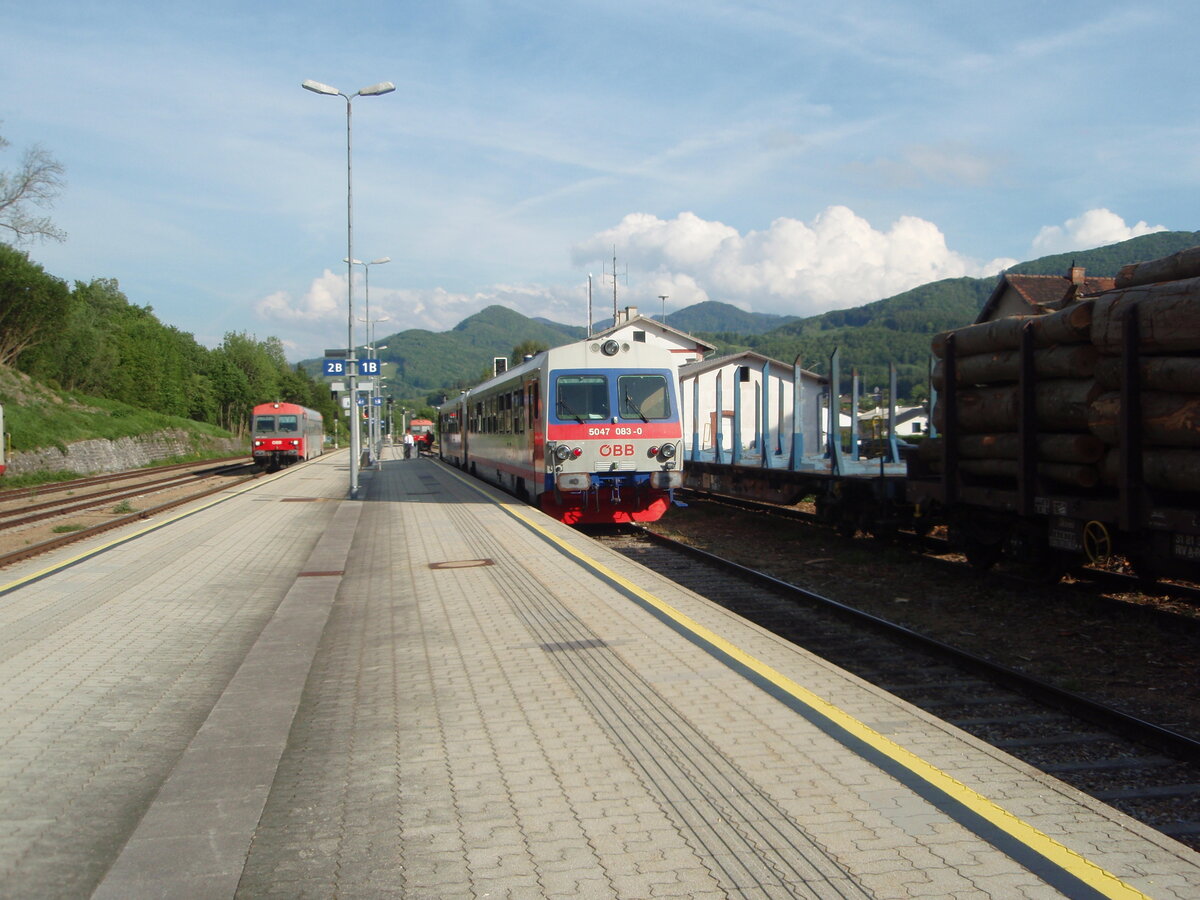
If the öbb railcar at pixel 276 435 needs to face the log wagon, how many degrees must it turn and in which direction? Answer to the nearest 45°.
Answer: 0° — it already faces it

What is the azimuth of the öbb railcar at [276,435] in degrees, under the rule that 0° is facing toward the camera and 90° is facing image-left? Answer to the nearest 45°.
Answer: approximately 0°

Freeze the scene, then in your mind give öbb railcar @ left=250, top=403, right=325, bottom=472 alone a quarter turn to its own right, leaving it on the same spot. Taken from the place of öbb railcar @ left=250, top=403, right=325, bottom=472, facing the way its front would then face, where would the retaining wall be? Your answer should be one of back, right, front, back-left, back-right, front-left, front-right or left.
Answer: front

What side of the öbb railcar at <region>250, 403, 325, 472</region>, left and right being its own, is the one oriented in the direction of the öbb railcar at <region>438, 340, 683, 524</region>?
front
